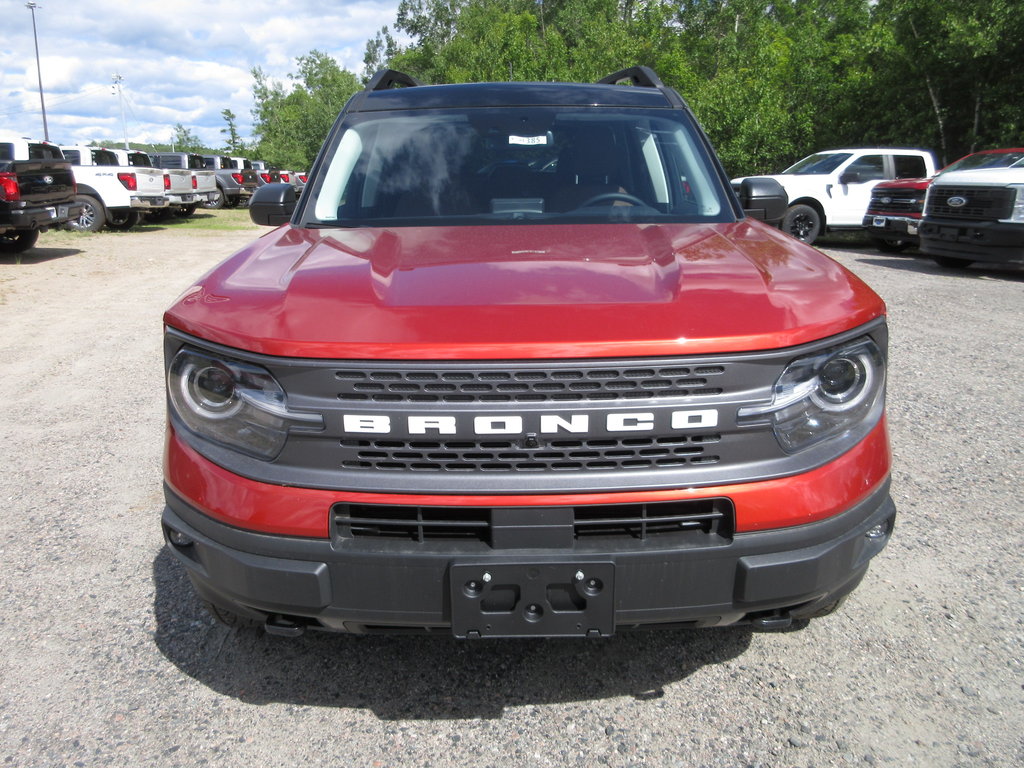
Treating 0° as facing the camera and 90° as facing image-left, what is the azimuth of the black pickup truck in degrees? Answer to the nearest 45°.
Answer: approximately 135°

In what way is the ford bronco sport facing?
toward the camera

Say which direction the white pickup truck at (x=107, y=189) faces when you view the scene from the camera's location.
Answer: facing away from the viewer and to the left of the viewer

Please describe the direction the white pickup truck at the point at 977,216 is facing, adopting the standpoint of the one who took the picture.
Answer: facing the viewer and to the left of the viewer

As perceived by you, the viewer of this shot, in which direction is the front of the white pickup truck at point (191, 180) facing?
facing away from the viewer and to the left of the viewer

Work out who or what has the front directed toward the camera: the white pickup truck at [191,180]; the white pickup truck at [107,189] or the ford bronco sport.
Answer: the ford bronco sport

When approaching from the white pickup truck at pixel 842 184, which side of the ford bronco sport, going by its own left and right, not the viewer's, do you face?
back

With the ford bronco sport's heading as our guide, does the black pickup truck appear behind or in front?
behind

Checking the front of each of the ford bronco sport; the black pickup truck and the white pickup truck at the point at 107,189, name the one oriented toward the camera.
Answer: the ford bronco sport

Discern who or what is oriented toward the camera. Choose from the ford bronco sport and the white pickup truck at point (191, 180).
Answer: the ford bronco sport

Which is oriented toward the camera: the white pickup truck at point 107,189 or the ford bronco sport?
the ford bronco sport

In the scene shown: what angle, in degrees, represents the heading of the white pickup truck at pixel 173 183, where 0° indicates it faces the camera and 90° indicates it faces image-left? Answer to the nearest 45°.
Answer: approximately 135°

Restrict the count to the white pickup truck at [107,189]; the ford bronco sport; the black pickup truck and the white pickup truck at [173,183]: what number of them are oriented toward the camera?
1

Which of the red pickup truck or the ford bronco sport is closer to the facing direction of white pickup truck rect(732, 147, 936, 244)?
the ford bronco sport

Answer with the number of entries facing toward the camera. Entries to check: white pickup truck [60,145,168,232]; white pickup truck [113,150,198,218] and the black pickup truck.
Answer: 0
